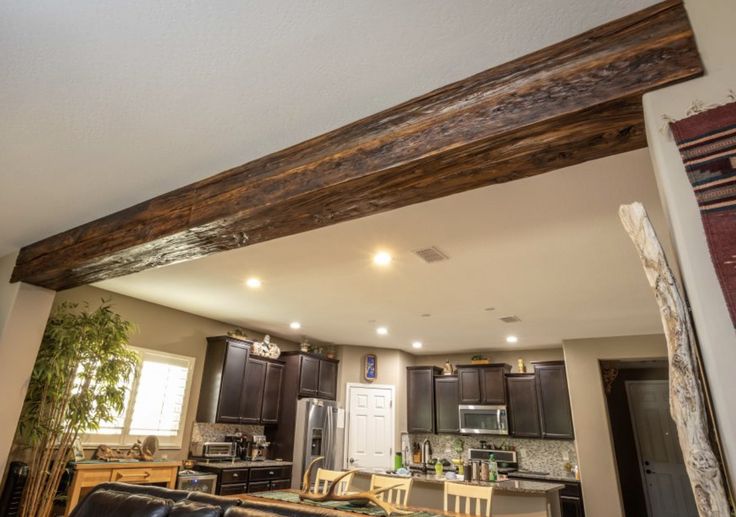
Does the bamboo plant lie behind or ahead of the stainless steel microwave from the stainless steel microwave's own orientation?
ahead

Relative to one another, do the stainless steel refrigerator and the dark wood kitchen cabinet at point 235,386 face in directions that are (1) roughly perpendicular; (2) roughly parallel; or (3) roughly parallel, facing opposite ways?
roughly parallel

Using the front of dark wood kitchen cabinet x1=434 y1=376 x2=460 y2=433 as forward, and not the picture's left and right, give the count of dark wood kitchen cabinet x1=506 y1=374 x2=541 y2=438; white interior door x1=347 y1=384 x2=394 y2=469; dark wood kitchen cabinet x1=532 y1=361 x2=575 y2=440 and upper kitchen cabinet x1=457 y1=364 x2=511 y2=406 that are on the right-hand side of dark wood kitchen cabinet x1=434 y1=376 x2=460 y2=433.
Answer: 1

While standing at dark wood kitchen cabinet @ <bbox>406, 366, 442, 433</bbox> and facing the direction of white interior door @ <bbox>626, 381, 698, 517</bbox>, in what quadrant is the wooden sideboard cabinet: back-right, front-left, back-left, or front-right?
back-right

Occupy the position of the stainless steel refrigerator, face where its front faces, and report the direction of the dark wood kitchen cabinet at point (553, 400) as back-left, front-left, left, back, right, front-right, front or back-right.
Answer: front-left

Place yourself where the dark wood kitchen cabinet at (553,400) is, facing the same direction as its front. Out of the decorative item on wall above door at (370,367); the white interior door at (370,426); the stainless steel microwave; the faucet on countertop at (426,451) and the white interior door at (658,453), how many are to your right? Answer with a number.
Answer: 4

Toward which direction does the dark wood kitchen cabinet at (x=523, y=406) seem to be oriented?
toward the camera

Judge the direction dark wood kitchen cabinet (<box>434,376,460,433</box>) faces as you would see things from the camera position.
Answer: facing the viewer

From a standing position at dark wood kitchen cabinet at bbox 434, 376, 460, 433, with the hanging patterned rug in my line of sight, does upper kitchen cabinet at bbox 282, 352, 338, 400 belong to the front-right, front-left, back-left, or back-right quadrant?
front-right

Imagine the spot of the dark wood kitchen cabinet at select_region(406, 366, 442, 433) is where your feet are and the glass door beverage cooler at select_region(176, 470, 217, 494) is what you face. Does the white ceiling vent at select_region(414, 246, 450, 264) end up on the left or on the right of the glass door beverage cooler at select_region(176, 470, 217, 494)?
left

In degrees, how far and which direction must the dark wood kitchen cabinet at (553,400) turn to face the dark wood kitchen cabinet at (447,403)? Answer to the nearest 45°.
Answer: approximately 90° to its right
